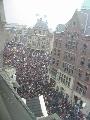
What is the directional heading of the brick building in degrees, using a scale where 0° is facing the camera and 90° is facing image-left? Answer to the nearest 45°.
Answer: approximately 45°
